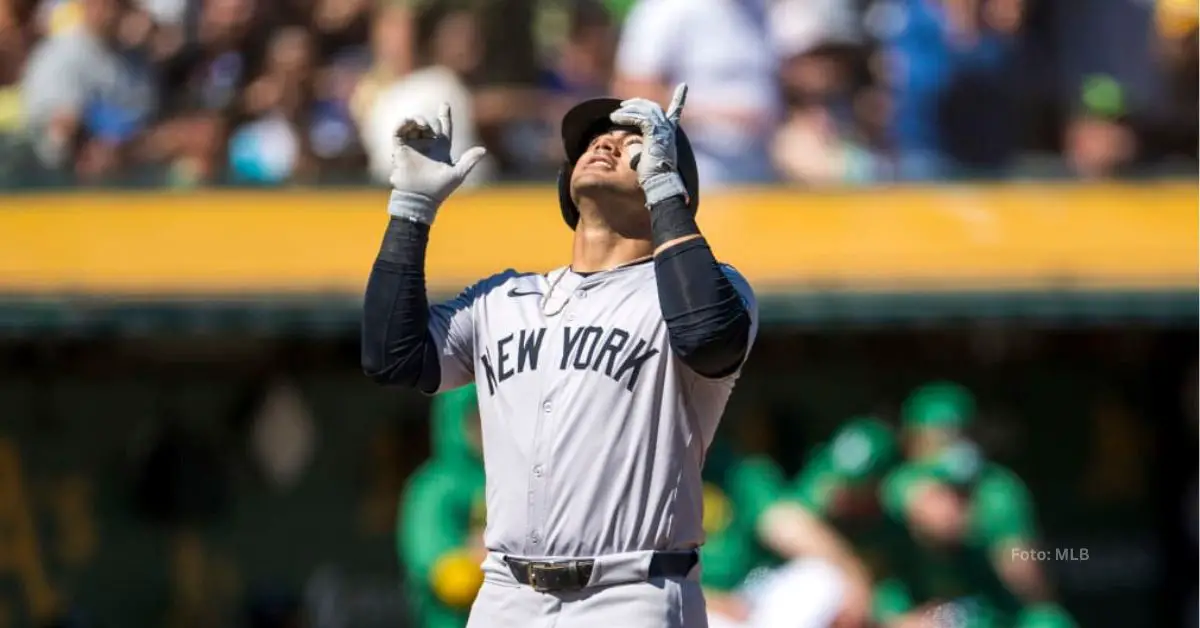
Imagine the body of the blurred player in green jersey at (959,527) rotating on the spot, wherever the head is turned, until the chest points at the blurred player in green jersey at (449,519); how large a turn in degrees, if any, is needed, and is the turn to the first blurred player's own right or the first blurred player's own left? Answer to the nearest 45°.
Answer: approximately 90° to the first blurred player's own right

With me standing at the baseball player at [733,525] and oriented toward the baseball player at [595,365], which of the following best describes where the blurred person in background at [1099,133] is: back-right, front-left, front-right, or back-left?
back-left

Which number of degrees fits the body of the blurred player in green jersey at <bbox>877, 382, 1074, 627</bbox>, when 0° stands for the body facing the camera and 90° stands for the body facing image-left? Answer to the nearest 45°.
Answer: approximately 45°
